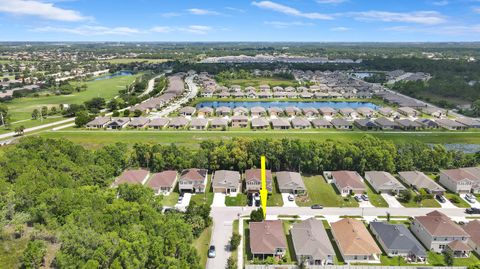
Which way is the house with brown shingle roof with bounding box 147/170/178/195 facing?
toward the camera

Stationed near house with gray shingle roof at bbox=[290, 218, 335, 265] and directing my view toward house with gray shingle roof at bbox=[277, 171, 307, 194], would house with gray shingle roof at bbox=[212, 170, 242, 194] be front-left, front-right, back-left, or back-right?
front-left

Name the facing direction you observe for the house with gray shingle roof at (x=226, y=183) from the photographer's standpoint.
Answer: facing the viewer

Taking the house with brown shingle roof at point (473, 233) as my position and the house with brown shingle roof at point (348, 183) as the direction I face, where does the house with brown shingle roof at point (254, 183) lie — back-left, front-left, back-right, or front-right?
front-left

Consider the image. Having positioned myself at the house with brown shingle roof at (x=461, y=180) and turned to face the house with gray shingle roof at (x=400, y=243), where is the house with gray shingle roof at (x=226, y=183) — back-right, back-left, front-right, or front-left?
front-right

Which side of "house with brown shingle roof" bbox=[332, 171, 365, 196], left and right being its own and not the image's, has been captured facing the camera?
front

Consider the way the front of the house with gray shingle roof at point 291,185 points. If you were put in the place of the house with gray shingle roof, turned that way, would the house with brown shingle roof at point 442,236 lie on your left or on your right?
on your left

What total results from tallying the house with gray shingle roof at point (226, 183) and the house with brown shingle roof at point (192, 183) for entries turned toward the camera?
2

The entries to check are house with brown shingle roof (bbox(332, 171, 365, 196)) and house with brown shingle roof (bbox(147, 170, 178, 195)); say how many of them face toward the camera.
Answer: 2

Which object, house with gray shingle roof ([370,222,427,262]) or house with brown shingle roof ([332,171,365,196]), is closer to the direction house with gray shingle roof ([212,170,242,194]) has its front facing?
the house with gray shingle roof

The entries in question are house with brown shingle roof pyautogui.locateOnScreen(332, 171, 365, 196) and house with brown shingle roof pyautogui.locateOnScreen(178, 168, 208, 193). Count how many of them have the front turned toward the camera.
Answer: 2

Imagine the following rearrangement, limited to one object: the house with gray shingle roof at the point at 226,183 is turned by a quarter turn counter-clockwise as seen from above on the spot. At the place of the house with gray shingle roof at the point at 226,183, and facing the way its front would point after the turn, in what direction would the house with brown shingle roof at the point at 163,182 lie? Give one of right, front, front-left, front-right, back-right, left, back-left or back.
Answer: back

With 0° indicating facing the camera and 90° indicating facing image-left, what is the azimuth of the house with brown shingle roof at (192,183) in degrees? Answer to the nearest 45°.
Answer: approximately 0°

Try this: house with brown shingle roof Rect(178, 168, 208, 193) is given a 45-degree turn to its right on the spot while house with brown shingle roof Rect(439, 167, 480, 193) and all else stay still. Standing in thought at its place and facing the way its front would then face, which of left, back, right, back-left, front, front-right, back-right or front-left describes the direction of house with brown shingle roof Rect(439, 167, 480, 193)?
back-left
